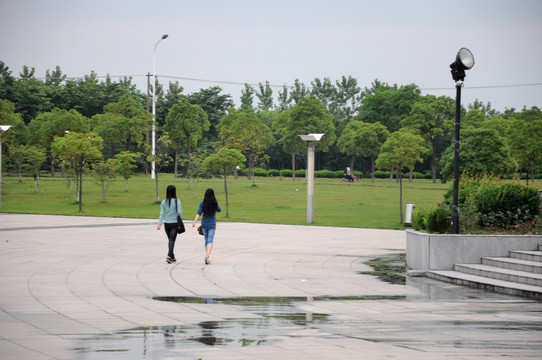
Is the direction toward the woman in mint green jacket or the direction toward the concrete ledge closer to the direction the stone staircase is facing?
the woman in mint green jacket

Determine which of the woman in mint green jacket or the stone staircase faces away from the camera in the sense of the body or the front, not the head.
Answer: the woman in mint green jacket

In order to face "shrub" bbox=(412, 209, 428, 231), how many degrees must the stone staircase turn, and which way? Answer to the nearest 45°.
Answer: approximately 90° to its right

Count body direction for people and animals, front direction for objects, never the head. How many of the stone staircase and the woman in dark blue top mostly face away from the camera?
1

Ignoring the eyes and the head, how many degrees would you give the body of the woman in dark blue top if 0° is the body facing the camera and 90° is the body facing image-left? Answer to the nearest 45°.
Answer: approximately 180°

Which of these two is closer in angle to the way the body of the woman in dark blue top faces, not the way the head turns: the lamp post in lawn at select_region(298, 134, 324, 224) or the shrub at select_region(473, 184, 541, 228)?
the lamp post in lawn

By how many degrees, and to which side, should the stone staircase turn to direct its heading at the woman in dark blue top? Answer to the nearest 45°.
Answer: approximately 45° to its right

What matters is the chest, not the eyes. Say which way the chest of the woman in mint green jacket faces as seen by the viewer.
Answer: away from the camera

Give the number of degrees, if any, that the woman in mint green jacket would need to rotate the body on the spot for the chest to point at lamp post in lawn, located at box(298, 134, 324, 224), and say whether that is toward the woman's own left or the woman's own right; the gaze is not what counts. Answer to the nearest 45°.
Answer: approximately 45° to the woman's own right

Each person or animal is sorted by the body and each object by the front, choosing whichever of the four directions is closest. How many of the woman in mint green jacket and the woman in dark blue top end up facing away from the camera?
2

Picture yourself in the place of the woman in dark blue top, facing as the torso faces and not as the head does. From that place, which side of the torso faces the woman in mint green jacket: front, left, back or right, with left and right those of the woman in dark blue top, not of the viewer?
left

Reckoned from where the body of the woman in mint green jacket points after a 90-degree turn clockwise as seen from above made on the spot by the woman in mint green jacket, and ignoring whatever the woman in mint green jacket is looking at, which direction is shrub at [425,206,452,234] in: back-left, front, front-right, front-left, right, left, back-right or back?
front
